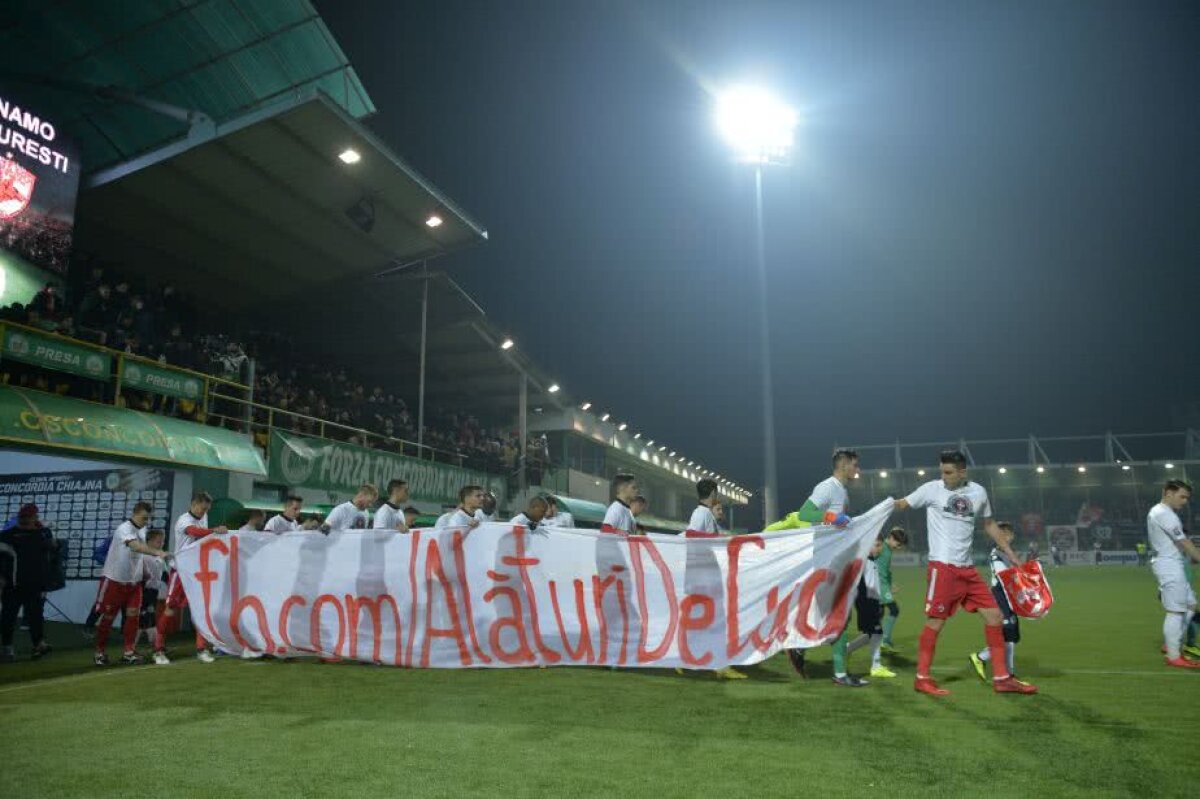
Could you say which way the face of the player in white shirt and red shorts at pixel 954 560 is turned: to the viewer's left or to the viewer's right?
to the viewer's left

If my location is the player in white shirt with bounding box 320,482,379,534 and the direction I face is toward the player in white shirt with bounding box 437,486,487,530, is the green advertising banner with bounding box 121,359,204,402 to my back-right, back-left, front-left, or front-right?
back-left

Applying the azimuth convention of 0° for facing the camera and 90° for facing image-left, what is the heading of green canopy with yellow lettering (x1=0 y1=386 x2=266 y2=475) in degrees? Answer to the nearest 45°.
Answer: approximately 315°

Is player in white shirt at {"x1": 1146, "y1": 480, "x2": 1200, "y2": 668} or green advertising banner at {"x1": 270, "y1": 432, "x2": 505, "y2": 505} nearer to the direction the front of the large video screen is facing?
the player in white shirt

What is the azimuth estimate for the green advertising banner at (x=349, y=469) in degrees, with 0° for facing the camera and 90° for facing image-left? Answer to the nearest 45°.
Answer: approximately 315°
